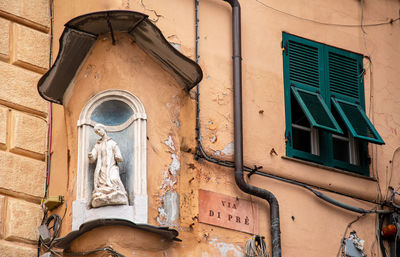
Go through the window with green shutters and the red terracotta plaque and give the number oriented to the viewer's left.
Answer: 0

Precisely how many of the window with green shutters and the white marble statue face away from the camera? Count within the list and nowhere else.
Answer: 0

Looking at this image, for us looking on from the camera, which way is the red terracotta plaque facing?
facing the viewer and to the right of the viewer

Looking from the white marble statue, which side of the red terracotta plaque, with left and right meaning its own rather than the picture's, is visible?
right

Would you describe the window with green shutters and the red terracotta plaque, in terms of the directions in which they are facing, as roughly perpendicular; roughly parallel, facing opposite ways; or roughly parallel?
roughly parallel

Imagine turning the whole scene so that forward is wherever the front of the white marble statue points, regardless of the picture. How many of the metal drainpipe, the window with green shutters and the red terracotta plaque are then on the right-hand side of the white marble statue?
0

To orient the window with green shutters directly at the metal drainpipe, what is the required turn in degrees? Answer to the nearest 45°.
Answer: approximately 90° to its right

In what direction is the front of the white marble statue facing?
toward the camera
